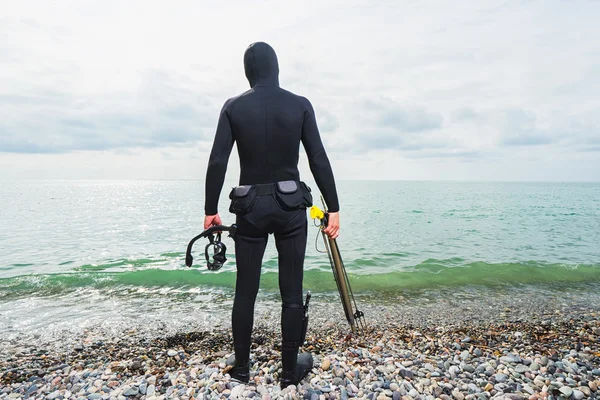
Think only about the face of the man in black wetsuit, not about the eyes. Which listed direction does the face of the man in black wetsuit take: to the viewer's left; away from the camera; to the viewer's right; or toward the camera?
away from the camera

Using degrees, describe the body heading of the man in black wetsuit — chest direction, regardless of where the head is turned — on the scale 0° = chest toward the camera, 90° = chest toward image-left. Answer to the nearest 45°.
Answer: approximately 180°

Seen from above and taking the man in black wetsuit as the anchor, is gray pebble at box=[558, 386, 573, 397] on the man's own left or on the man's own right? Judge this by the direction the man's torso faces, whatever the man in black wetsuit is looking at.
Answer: on the man's own right

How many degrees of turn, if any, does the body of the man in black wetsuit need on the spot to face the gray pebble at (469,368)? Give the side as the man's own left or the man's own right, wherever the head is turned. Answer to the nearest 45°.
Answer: approximately 90° to the man's own right
